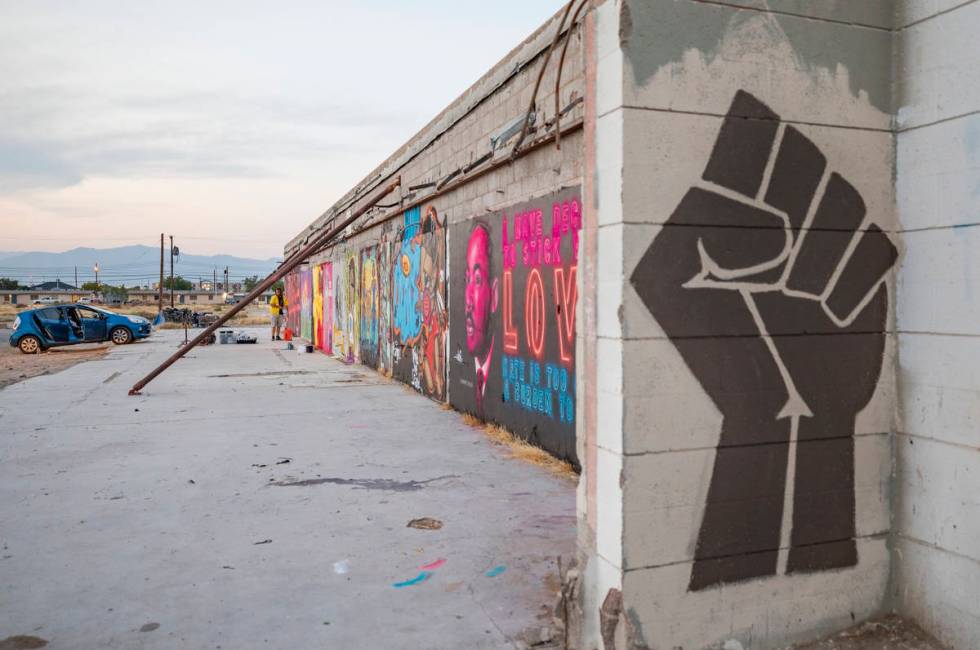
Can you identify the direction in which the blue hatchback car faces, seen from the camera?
facing to the right of the viewer
